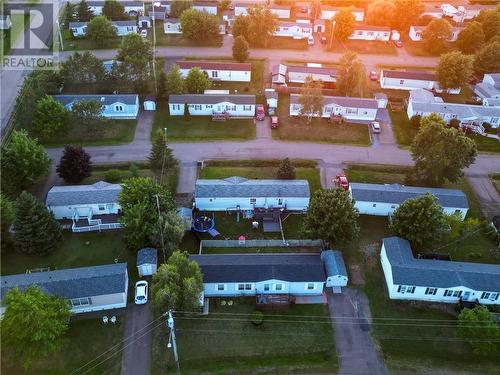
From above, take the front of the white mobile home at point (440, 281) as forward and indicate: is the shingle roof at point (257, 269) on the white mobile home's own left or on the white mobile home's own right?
on the white mobile home's own right

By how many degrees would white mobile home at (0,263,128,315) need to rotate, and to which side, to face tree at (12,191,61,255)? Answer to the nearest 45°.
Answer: approximately 135° to its right

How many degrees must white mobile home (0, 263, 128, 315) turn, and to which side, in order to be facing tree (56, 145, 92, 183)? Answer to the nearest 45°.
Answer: approximately 180°

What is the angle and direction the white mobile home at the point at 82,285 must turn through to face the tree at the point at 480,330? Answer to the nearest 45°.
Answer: approximately 45° to its left

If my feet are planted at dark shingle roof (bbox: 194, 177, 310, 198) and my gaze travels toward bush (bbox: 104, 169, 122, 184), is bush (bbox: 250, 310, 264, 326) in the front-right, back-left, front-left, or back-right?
back-left

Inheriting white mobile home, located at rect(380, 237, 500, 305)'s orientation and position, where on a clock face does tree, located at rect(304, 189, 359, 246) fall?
The tree is roughly at 3 o'clock from the white mobile home.

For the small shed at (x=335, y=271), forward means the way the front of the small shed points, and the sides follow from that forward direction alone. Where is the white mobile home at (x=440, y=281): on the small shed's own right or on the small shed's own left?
on the small shed's own left

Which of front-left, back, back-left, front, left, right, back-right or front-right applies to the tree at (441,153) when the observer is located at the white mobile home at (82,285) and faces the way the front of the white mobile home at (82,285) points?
left

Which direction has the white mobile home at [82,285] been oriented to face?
toward the camera

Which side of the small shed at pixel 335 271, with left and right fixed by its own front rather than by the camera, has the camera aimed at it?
front

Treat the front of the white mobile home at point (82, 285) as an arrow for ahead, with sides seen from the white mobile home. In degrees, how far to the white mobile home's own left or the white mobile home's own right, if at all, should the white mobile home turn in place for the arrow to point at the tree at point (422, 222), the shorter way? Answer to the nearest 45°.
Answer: approximately 90° to the white mobile home's own left

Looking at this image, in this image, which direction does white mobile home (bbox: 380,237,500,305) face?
toward the camera

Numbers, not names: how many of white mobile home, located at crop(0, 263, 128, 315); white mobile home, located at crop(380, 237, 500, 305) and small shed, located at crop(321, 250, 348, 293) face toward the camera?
3

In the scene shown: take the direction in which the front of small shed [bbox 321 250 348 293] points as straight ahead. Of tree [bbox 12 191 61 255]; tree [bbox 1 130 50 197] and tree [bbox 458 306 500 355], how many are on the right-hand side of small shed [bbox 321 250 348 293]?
2

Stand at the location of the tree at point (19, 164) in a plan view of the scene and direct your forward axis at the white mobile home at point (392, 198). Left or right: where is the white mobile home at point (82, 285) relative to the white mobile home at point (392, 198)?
right

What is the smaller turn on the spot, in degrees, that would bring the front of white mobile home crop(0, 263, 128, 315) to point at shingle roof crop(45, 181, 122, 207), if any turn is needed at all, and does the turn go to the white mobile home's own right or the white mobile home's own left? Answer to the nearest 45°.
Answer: approximately 180°
